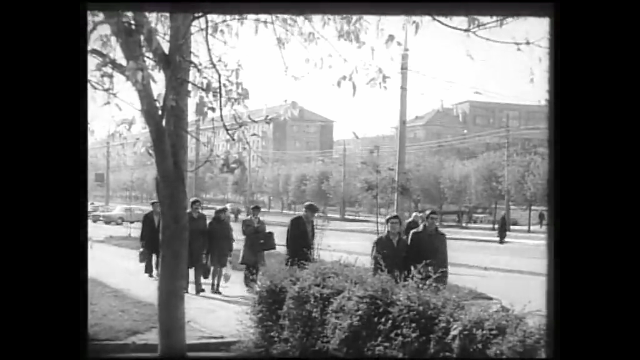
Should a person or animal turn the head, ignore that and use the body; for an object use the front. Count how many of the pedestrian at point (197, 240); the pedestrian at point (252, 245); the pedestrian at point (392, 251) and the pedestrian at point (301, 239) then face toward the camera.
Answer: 3

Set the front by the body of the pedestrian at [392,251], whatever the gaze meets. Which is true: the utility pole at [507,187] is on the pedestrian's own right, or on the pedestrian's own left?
on the pedestrian's own left

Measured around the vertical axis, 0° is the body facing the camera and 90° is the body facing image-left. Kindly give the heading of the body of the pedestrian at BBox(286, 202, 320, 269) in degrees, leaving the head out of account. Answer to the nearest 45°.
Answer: approximately 270°

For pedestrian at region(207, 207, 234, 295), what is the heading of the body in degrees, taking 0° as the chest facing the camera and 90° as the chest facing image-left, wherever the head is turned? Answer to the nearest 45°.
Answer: approximately 315°

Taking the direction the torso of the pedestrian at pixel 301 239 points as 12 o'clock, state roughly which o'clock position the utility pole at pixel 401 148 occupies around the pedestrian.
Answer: The utility pole is roughly at 10 o'clock from the pedestrian.

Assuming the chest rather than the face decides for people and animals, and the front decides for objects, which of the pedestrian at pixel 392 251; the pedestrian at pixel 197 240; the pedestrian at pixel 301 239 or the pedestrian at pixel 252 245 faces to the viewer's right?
the pedestrian at pixel 301 239

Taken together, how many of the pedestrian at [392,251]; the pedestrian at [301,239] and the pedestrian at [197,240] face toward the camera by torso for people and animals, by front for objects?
2

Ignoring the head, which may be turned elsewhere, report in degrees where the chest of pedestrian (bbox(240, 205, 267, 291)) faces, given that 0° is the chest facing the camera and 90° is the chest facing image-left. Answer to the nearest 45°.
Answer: approximately 0°
